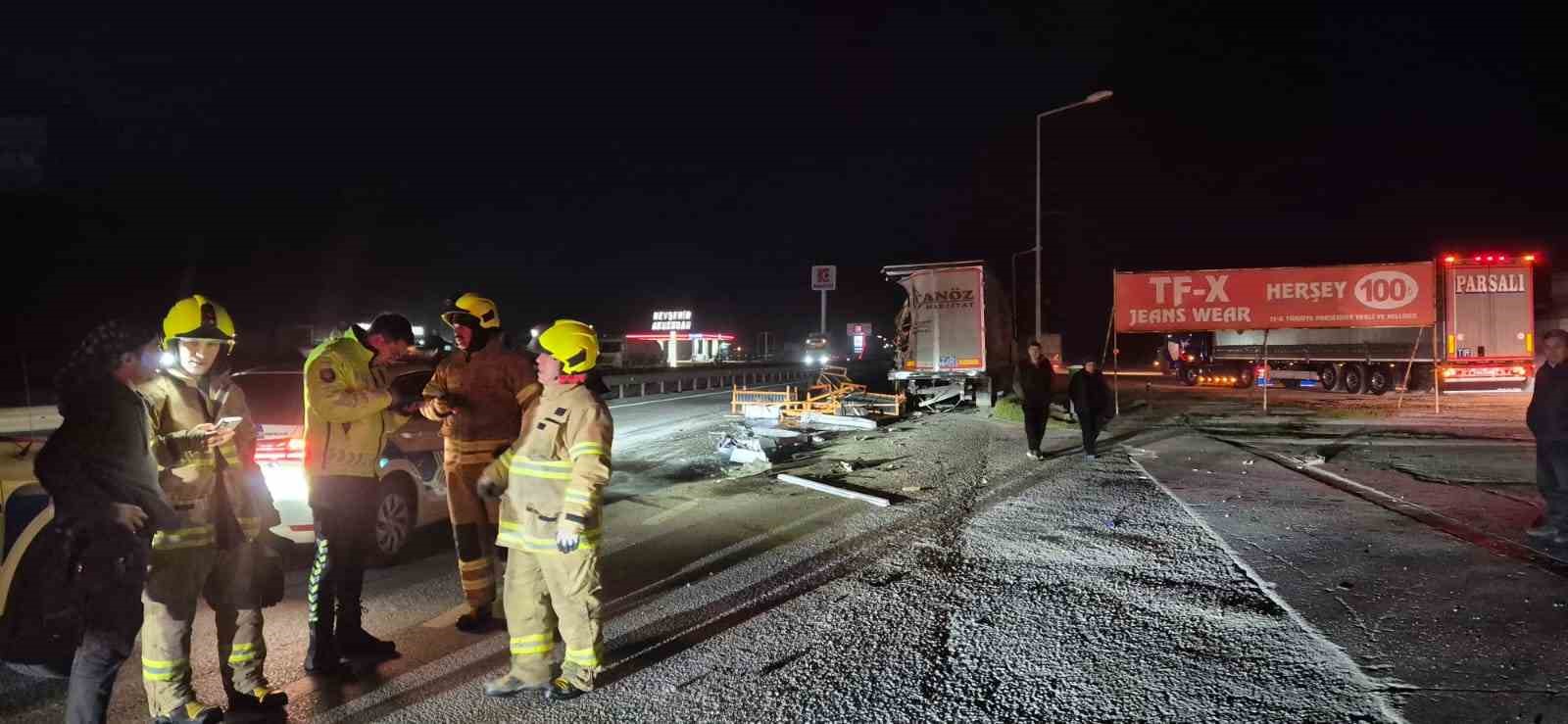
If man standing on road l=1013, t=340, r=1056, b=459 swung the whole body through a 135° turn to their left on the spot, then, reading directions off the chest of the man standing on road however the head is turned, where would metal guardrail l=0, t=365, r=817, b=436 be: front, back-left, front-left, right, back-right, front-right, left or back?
left

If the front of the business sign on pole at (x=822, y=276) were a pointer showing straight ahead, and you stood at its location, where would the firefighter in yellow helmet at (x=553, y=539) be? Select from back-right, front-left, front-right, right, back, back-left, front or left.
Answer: front

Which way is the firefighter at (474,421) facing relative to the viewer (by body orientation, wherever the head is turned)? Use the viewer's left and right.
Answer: facing the viewer and to the left of the viewer

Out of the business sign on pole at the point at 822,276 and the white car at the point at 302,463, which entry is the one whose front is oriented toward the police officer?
the business sign on pole

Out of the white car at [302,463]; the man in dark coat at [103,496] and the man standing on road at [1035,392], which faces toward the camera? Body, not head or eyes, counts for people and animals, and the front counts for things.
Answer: the man standing on road

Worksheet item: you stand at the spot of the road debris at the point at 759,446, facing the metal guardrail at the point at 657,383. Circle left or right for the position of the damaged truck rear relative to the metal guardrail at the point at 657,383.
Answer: right

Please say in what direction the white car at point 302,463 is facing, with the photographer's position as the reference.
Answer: facing away from the viewer and to the right of the viewer

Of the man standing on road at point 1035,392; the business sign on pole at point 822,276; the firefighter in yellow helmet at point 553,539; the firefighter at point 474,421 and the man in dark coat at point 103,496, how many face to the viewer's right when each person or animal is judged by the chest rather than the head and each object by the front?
1

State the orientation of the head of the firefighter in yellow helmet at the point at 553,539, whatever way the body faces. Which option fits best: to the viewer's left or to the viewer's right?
to the viewer's left

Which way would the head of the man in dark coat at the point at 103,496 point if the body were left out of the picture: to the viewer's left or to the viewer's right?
to the viewer's right

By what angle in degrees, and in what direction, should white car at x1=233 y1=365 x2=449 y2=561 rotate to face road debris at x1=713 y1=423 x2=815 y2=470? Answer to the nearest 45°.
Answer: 0° — it already faces it

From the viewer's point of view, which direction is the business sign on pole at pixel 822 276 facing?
toward the camera

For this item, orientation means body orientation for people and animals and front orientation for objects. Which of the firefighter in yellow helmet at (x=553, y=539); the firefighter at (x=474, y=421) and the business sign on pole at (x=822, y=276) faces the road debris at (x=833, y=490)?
the business sign on pole

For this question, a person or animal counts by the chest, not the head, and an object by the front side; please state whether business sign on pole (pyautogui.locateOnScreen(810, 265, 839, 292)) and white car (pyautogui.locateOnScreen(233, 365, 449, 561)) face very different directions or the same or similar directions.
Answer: very different directions

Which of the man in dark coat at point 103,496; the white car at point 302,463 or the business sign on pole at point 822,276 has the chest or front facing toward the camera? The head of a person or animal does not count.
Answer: the business sign on pole

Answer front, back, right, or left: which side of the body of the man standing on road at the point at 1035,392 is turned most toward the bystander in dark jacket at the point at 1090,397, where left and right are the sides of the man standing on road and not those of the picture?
left

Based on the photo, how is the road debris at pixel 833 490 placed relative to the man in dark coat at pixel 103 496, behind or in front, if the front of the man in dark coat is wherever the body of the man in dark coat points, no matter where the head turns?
in front

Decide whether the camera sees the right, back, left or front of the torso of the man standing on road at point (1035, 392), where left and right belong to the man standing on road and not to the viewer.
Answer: front

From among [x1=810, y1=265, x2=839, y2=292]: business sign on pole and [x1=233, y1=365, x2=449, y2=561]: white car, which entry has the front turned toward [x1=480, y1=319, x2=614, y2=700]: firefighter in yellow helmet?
the business sign on pole

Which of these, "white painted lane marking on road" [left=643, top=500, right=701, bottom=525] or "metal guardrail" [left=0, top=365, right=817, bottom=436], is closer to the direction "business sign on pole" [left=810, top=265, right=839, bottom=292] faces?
the white painted lane marking on road

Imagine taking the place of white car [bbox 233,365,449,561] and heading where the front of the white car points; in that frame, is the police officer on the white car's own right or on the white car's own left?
on the white car's own right

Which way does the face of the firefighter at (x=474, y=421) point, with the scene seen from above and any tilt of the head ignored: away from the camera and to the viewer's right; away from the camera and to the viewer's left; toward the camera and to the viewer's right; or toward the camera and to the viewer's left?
toward the camera and to the viewer's left
